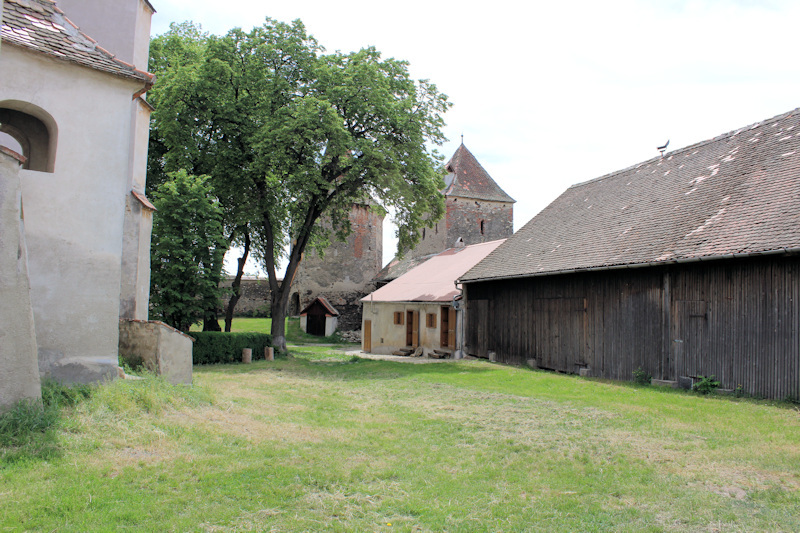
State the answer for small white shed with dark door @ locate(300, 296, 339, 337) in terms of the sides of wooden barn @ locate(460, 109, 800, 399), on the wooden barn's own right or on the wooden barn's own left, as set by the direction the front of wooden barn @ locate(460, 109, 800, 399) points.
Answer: on the wooden barn's own right

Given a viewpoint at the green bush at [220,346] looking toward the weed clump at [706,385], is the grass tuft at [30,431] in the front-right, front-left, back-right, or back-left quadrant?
front-right

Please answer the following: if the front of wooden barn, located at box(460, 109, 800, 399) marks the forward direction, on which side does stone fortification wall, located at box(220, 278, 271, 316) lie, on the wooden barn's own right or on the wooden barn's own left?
on the wooden barn's own right

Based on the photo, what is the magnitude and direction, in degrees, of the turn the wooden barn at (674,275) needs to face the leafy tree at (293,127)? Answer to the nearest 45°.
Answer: approximately 45° to its right

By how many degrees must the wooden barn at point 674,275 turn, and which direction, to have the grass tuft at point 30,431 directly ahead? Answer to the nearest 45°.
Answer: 0° — it already faces it

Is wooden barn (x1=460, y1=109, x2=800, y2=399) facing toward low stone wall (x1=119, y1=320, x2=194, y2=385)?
yes

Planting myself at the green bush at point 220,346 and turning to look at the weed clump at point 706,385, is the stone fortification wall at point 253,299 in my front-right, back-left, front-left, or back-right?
back-left

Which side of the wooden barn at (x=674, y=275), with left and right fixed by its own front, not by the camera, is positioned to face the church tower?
right

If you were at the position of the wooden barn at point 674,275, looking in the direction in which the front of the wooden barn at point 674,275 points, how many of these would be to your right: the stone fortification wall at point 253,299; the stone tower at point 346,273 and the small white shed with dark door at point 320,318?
3

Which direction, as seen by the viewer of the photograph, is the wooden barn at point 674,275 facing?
facing the viewer and to the left of the viewer

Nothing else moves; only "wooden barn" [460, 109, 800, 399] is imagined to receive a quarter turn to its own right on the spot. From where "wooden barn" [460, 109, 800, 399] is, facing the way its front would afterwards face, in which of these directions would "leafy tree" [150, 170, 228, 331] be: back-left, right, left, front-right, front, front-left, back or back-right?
front-left

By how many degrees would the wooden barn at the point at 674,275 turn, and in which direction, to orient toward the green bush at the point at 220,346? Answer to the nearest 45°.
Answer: approximately 45° to its right

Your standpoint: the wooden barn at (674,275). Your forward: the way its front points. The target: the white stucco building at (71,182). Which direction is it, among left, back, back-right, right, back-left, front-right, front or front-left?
front

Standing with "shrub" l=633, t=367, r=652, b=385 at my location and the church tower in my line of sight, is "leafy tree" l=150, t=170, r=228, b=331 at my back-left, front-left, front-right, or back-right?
front-left
